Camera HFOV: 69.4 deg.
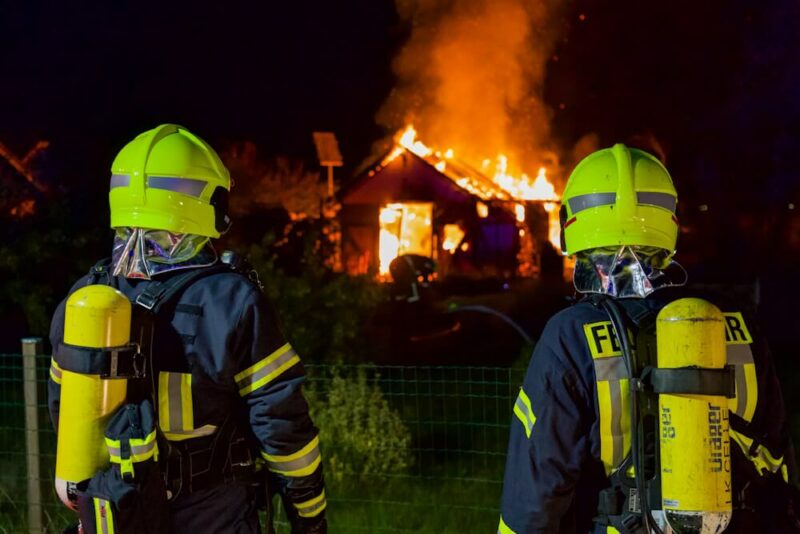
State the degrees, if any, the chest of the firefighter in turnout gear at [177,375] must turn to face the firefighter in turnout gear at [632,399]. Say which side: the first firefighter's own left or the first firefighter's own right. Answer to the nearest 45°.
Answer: approximately 90° to the first firefighter's own right

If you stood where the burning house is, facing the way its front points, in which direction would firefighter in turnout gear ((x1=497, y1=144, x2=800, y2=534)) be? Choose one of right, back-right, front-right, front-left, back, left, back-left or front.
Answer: front-left

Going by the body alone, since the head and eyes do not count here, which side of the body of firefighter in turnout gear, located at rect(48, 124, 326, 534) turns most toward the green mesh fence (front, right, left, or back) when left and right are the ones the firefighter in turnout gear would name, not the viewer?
front

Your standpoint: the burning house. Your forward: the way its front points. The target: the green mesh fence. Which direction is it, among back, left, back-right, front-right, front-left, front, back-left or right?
front-left

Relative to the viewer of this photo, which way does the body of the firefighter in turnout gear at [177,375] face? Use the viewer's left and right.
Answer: facing away from the viewer and to the right of the viewer

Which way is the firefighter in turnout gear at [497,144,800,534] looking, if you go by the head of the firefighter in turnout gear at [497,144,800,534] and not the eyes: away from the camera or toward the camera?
away from the camera

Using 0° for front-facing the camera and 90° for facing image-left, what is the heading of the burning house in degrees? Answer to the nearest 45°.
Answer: approximately 45°

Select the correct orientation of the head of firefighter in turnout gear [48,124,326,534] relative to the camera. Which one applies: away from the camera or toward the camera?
away from the camera

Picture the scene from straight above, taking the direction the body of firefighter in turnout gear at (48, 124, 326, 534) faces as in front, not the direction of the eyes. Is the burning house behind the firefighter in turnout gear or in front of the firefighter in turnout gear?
in front

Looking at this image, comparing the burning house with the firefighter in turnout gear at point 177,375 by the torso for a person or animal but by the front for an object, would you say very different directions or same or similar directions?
very different directions

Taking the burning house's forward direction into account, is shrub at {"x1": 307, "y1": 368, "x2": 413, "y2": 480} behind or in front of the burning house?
in front
